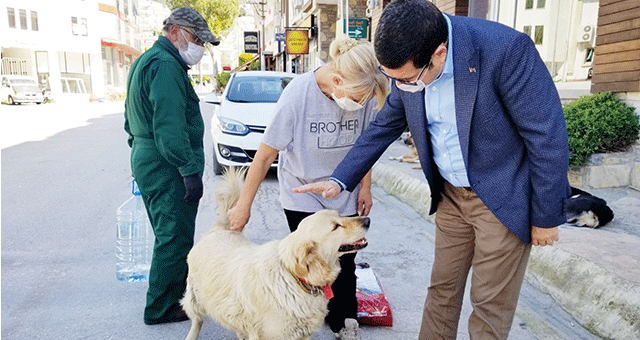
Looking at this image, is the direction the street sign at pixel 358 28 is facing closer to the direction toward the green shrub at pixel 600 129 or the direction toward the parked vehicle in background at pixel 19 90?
the green shrub

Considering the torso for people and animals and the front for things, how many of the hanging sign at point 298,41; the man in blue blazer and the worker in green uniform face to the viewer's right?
1

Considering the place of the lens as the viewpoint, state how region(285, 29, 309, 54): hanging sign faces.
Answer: facing the viewer

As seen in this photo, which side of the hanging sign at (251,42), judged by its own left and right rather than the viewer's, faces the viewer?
front

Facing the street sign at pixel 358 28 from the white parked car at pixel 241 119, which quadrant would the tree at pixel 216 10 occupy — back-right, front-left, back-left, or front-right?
front-left

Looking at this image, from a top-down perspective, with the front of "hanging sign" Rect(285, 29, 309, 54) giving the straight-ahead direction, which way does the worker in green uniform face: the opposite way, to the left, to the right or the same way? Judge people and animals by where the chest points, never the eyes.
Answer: to the left

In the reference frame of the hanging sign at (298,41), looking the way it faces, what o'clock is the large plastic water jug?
The large plastic water jug is roughly at 12 o'clock from the hanging sign.

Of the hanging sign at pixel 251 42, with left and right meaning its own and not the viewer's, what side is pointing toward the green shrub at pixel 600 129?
front

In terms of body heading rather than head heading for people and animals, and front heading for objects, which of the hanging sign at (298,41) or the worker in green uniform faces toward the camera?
the hanging sign

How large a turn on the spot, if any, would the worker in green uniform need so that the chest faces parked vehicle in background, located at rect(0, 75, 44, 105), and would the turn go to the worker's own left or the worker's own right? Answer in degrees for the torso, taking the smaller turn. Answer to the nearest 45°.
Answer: approximately 90° to the worker's own left

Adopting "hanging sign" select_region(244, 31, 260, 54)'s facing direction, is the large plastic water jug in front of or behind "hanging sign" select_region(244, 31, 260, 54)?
in front

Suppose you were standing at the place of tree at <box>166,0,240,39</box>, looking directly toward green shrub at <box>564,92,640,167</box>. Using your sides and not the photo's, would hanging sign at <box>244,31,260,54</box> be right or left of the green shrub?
left

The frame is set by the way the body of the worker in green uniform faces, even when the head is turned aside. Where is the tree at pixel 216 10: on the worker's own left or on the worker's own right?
on the worker's own left

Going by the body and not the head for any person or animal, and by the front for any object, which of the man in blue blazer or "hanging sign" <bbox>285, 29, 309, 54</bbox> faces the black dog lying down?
the hanging sign

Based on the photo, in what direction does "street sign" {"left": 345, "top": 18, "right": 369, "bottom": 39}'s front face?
toward the camera

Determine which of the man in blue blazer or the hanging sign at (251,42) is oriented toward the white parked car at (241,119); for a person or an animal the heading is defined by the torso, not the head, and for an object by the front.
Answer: the hanging sign

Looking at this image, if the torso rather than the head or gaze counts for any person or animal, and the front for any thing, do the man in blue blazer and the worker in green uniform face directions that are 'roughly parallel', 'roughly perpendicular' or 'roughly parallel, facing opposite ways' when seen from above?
roughly parallel, facing opposite ways
